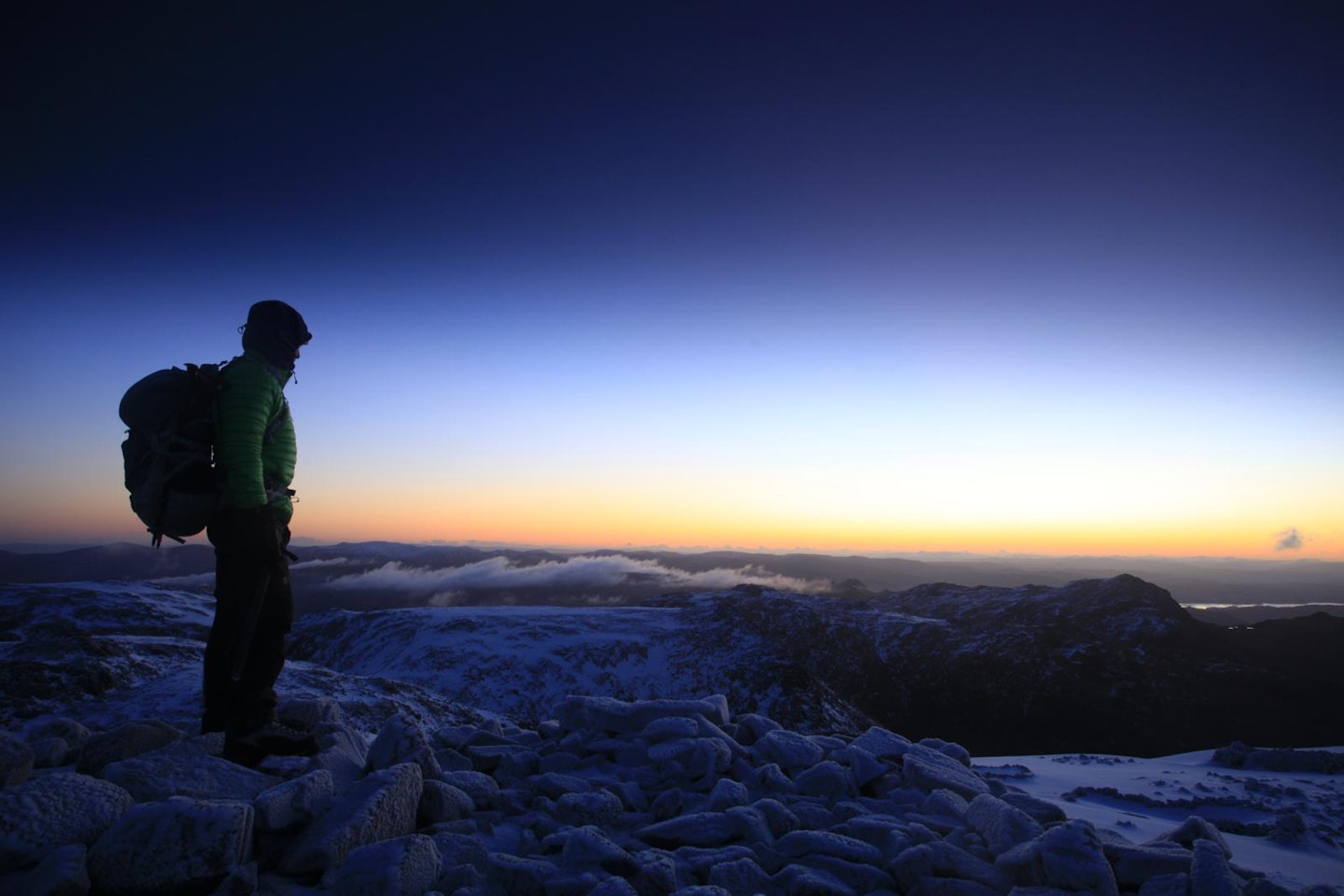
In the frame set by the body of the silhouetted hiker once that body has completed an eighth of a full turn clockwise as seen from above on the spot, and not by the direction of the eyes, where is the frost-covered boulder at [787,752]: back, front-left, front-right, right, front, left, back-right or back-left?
front-left

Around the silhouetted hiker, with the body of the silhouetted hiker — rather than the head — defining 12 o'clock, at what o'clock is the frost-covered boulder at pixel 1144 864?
The frost-covered boulder is roughly at 1 o'clock from the silhouetted hiker.

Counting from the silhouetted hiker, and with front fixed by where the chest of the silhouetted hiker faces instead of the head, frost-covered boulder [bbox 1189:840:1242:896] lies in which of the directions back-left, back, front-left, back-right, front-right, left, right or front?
front-right

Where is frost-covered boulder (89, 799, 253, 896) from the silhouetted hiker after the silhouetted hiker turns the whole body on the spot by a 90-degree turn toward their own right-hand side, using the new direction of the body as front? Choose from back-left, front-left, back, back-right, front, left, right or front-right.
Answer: front

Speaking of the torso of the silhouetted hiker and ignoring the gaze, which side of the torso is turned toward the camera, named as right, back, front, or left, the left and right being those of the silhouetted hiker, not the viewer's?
right

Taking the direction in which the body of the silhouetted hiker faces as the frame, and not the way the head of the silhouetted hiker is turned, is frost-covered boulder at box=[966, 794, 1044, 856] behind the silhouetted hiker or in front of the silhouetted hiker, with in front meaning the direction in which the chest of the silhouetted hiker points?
in front

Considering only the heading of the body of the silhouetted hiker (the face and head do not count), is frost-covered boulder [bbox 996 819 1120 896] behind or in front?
in front

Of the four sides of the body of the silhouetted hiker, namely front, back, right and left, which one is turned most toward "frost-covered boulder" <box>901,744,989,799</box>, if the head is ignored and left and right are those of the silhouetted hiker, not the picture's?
front

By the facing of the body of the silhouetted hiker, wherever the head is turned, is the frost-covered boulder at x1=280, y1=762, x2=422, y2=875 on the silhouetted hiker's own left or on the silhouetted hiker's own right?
on the silhouetted hiker's own right
